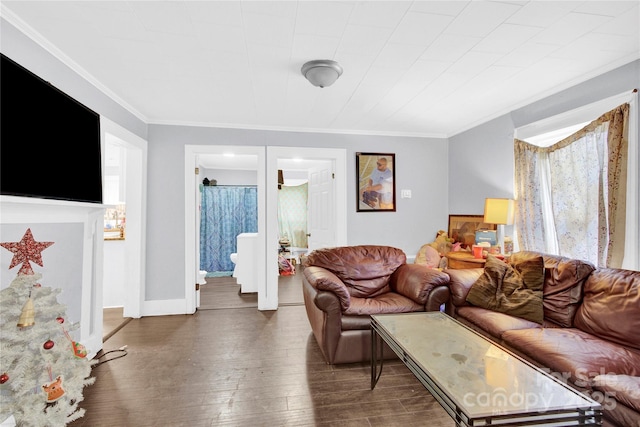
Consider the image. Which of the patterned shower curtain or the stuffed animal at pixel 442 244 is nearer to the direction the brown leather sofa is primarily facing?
the patterned shower curtain

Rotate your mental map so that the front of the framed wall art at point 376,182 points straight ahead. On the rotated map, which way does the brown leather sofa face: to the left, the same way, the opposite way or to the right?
to the right

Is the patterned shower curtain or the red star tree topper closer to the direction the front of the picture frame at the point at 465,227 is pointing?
the red star tree topper

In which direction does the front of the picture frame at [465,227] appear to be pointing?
toward the camera

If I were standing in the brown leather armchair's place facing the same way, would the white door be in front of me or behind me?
behind

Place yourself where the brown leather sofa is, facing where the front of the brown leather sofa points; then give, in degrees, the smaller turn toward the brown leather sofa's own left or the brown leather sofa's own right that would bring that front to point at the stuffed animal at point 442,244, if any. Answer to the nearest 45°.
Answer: approximately 90° to the brown leather sofa's own right

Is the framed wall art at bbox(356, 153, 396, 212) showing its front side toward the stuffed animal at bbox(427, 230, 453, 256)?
no

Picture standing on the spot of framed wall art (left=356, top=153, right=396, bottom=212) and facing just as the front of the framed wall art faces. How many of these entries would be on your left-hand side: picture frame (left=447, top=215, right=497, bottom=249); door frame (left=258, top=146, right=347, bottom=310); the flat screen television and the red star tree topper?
1

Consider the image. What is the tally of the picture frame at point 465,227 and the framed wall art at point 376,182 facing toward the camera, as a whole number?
2

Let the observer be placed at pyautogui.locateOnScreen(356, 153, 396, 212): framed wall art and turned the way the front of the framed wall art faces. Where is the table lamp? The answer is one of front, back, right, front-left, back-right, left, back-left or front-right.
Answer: front-left

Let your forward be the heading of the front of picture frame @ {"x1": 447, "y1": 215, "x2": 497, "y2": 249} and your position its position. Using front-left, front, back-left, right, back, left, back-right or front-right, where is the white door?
right

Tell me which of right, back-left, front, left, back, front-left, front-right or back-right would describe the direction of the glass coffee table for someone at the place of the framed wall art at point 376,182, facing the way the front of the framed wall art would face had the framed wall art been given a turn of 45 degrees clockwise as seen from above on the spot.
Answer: front-left

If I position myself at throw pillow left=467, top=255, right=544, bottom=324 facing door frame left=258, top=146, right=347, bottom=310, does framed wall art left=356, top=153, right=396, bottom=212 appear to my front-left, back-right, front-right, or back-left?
front-right

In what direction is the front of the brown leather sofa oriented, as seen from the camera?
facing the viewer and to the left of the viewer

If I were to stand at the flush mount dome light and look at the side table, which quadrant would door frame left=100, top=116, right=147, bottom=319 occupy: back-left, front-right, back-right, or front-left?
back-left

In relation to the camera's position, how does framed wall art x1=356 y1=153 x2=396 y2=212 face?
facing the viewer

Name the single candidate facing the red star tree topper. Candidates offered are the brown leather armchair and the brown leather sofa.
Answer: the brown leather sofa

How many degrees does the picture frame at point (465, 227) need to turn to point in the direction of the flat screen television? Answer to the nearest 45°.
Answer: approximately 45° to its right

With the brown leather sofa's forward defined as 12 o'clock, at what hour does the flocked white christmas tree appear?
The flocked white christmas tree is roughly at 12 o'clock from the brown leather sofa.

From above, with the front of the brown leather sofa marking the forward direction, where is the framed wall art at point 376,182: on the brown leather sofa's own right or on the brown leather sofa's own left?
on the brown leather sofa's own right
